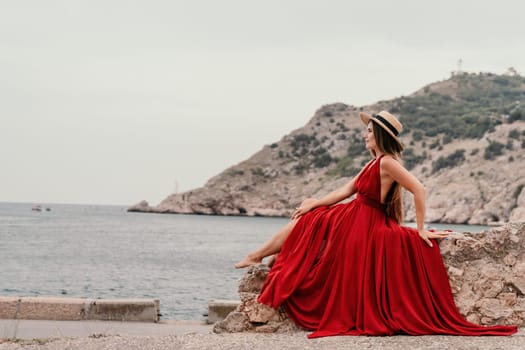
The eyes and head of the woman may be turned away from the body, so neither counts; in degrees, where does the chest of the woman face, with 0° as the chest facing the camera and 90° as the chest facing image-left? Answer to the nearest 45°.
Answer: approximately 90°

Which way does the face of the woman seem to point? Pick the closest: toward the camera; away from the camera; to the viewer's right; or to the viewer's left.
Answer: to the viewer's left

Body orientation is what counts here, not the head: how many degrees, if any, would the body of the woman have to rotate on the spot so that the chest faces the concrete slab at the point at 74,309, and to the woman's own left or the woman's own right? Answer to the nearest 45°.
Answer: approximately 45° to the woman's own right
